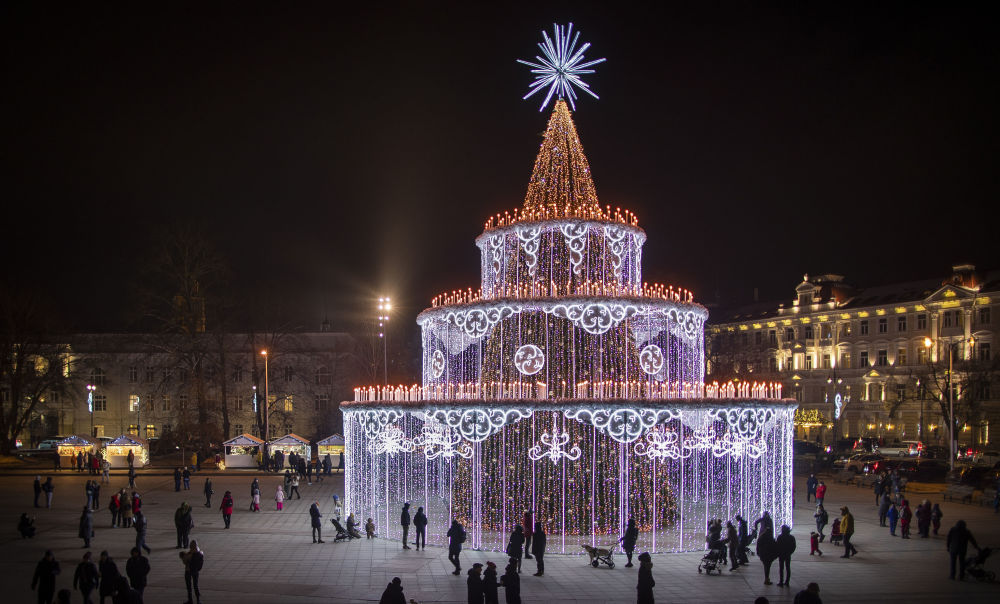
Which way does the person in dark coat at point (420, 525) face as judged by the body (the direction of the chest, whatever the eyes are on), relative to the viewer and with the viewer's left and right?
facing away from the viewer

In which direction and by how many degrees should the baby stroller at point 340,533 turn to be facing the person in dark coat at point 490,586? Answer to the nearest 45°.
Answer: approximately 90° to its right

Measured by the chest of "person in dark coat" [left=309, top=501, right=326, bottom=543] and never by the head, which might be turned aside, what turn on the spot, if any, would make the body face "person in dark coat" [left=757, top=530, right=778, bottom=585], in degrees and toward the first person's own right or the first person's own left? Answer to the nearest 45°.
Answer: approximately 45° to the first person's own right

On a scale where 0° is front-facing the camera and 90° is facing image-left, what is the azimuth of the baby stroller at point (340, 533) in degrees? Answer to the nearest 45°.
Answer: approximately 270°

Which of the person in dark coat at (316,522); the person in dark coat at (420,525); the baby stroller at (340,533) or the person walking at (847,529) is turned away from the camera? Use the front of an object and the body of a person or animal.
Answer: the person in dark coat at (420,525)

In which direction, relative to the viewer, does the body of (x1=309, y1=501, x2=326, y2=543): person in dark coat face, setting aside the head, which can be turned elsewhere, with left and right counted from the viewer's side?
facing to the right of the viewer

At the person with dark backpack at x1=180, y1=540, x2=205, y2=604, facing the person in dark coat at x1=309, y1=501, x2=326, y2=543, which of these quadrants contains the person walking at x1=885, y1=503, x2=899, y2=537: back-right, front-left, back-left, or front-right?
front-right

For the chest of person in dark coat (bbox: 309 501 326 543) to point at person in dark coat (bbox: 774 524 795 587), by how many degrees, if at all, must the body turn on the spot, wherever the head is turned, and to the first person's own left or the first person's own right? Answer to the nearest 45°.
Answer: approximately 45° to the first person's own right
